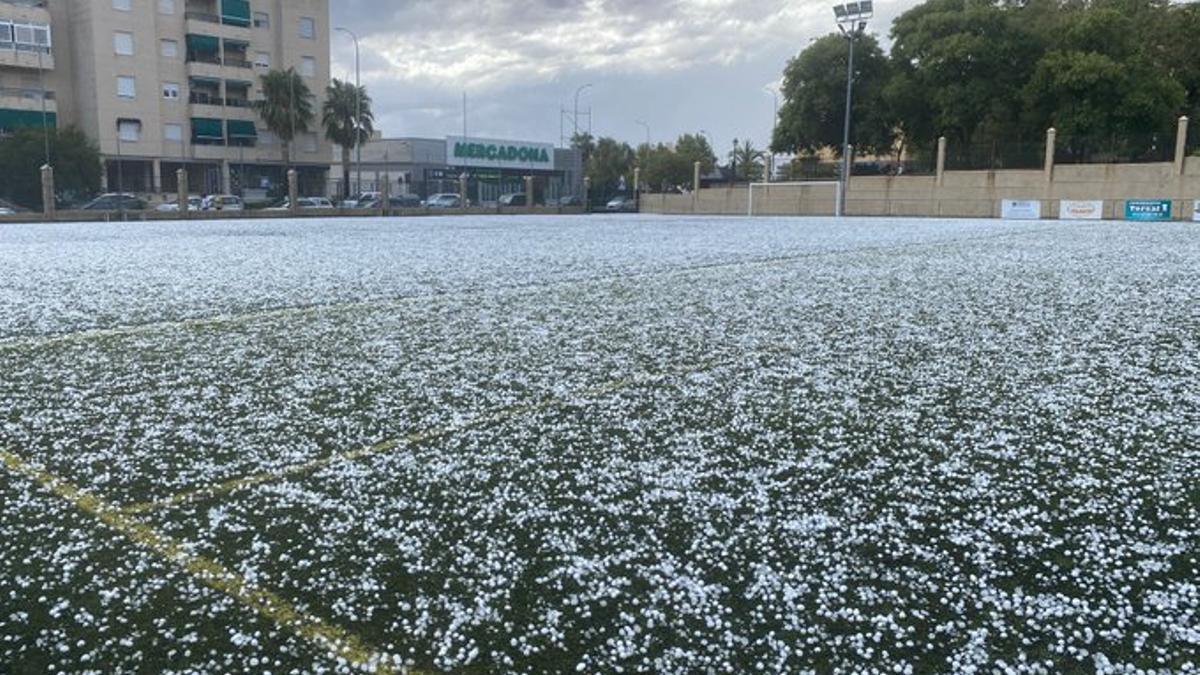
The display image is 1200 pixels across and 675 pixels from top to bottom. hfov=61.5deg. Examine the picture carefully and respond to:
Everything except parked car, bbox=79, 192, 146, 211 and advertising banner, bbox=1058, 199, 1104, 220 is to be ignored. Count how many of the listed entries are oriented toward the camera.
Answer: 1

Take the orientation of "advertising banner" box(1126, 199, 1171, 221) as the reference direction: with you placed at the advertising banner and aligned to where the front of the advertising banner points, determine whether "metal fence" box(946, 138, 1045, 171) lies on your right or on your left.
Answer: on your right

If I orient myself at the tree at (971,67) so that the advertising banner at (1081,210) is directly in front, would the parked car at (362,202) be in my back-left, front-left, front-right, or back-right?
back-right

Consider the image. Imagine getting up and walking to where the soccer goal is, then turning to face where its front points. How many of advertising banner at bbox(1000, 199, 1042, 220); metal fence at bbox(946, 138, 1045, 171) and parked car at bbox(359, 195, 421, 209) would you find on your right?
1

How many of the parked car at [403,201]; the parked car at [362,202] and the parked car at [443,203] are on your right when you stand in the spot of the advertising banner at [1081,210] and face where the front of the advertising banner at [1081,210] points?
3

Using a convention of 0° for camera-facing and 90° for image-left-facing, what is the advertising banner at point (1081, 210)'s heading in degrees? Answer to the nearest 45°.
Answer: approximately 0°

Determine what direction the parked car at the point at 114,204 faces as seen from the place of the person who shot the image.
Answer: facing to the left of the viewer

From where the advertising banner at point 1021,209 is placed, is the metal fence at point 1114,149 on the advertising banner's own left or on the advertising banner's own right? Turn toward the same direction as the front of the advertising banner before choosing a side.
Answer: on the advertising banner's own left

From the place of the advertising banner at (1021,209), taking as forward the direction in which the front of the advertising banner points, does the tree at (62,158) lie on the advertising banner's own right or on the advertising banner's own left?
on the advertising banner's own right
